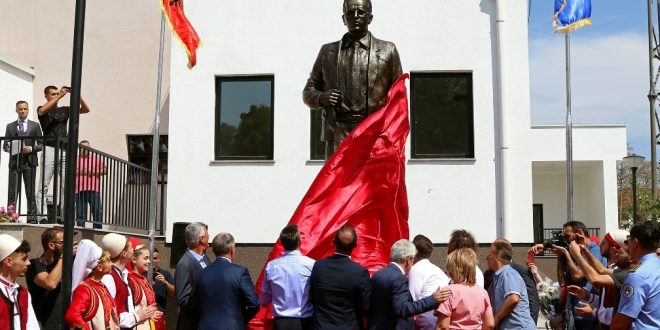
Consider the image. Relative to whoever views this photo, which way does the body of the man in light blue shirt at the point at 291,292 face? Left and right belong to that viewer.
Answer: facing away from the viewer

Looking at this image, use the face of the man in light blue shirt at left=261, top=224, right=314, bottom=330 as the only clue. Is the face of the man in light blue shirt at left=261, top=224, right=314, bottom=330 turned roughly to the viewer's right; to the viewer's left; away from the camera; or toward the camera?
away from the camera

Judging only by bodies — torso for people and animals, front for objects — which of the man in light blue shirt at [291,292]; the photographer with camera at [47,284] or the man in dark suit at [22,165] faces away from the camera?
the man in light blue shirt

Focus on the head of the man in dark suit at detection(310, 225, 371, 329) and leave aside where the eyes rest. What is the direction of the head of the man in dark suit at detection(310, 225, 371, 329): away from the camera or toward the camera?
away from the camera

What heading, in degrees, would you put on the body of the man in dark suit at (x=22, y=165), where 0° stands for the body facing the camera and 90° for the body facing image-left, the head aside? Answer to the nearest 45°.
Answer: approximately 0°

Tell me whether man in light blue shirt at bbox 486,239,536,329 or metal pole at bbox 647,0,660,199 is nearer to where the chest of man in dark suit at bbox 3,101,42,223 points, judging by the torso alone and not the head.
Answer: the man in light blue shirt

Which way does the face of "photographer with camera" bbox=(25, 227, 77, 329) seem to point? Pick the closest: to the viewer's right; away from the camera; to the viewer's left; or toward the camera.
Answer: to the viewer's right

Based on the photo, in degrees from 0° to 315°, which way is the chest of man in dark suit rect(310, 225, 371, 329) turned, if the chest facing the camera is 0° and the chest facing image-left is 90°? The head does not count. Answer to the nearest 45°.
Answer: approximately 180°

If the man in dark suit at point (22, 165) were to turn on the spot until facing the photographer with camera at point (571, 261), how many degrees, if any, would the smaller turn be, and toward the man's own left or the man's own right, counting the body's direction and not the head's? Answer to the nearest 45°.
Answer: approximately 45° to the man's own left

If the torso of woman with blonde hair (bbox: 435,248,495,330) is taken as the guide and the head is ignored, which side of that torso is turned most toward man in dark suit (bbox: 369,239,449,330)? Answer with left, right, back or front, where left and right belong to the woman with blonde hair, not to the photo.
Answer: left

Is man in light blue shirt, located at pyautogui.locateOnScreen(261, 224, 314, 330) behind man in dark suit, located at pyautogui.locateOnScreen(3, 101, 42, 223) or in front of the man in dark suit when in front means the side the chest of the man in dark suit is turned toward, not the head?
in front

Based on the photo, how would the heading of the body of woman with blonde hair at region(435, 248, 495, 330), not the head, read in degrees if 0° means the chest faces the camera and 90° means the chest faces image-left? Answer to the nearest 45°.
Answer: approximately 180°
